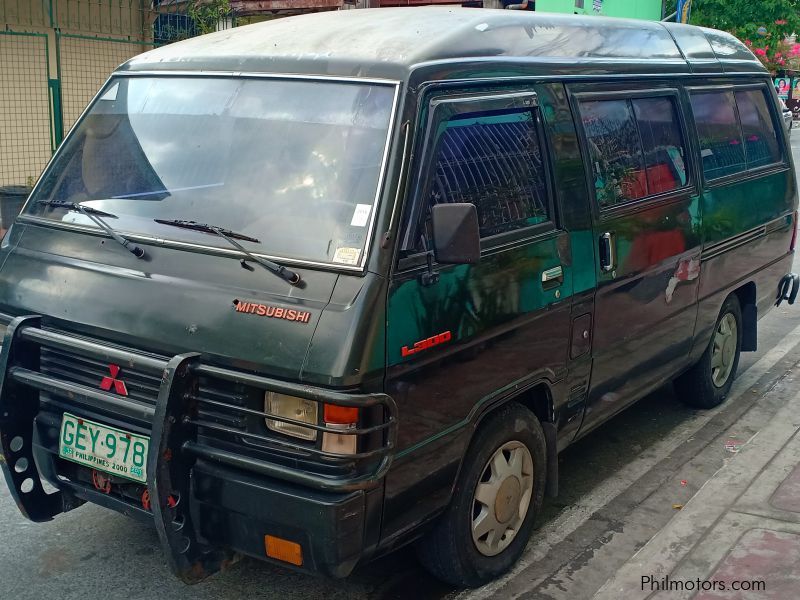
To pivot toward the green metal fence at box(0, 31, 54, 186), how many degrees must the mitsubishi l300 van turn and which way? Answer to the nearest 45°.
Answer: approximately 90° to its right

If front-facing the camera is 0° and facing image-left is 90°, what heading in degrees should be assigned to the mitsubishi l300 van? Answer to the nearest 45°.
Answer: approximately 45°

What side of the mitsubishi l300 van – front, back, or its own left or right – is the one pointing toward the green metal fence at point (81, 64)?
right

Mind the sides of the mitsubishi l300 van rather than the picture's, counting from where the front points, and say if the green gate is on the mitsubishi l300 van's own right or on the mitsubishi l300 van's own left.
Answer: on the mitsubishi l300 van's own right

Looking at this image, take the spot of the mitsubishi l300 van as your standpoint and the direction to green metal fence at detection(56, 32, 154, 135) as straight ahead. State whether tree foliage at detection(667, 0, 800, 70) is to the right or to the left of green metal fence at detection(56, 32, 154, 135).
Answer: right
